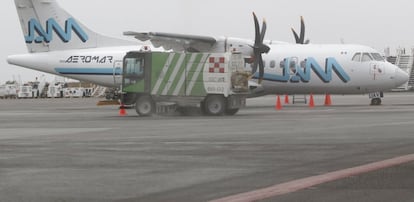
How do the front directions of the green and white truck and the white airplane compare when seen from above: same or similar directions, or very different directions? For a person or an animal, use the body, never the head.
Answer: very different directions

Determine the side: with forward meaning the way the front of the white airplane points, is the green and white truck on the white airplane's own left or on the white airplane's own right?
on the white airplane's own right

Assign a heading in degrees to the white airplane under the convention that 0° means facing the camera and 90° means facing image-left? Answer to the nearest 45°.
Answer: approximately 270°

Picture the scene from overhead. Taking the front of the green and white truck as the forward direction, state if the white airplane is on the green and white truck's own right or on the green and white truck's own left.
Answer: on the green and white truck's own right

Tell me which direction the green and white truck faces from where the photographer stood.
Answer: facing to the left of the viewer

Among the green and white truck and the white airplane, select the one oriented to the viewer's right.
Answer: the white airplane

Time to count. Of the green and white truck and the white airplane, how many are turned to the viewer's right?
1
